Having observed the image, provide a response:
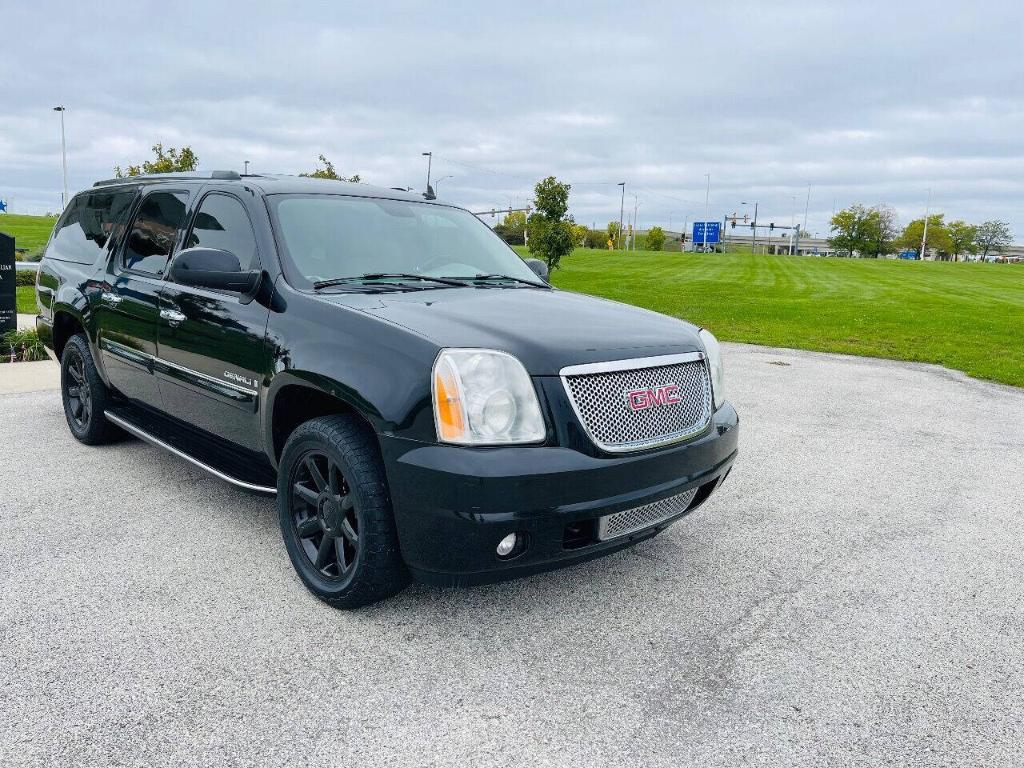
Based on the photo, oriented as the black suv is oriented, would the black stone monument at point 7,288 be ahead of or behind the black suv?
behind

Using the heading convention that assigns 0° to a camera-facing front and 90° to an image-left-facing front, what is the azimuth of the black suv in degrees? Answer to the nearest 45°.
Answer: approximately 315°

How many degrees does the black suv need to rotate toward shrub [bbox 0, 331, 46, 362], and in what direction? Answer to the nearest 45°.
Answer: approximately 180°

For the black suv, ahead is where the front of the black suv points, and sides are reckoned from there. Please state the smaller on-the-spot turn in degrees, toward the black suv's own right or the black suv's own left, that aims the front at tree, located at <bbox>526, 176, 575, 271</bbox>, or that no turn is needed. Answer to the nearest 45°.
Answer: approximately 135° to the black suv's own left

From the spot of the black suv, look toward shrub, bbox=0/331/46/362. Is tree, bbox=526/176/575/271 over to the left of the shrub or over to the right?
right
